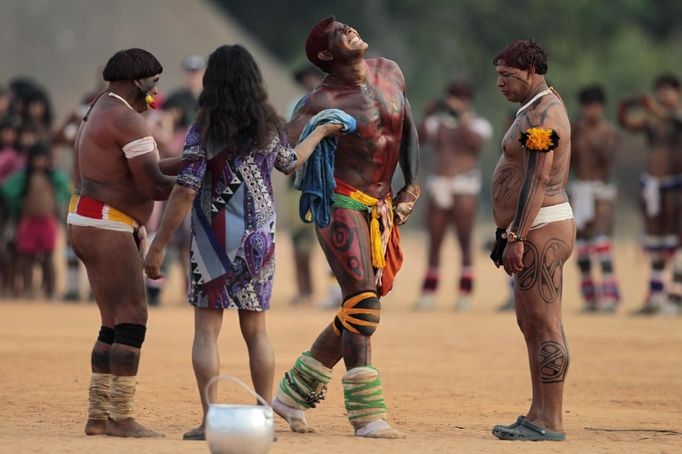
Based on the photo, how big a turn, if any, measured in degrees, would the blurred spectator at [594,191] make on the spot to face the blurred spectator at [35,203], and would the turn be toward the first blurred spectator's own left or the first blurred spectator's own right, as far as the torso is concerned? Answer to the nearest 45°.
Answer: approximately 90° to the first blurred spectator's own right

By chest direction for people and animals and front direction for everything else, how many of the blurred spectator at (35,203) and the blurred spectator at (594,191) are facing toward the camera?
2

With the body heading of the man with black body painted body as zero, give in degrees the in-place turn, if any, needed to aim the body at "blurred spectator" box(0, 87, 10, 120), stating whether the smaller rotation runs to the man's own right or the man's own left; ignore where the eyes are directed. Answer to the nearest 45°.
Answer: approximately 45° to the man's own right

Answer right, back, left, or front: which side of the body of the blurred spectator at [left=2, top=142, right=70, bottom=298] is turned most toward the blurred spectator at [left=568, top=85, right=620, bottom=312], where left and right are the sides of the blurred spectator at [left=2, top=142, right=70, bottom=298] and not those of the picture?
left

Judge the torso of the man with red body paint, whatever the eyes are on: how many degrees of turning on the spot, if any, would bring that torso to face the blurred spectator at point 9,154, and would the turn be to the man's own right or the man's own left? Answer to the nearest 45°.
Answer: approximately 180°

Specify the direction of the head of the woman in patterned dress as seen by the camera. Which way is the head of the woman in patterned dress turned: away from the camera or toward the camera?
away from the camera

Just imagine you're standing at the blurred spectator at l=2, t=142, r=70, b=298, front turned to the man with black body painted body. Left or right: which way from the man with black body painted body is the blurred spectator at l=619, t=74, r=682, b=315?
left

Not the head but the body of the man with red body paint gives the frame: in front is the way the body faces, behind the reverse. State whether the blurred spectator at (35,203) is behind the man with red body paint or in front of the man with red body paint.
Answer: behind
